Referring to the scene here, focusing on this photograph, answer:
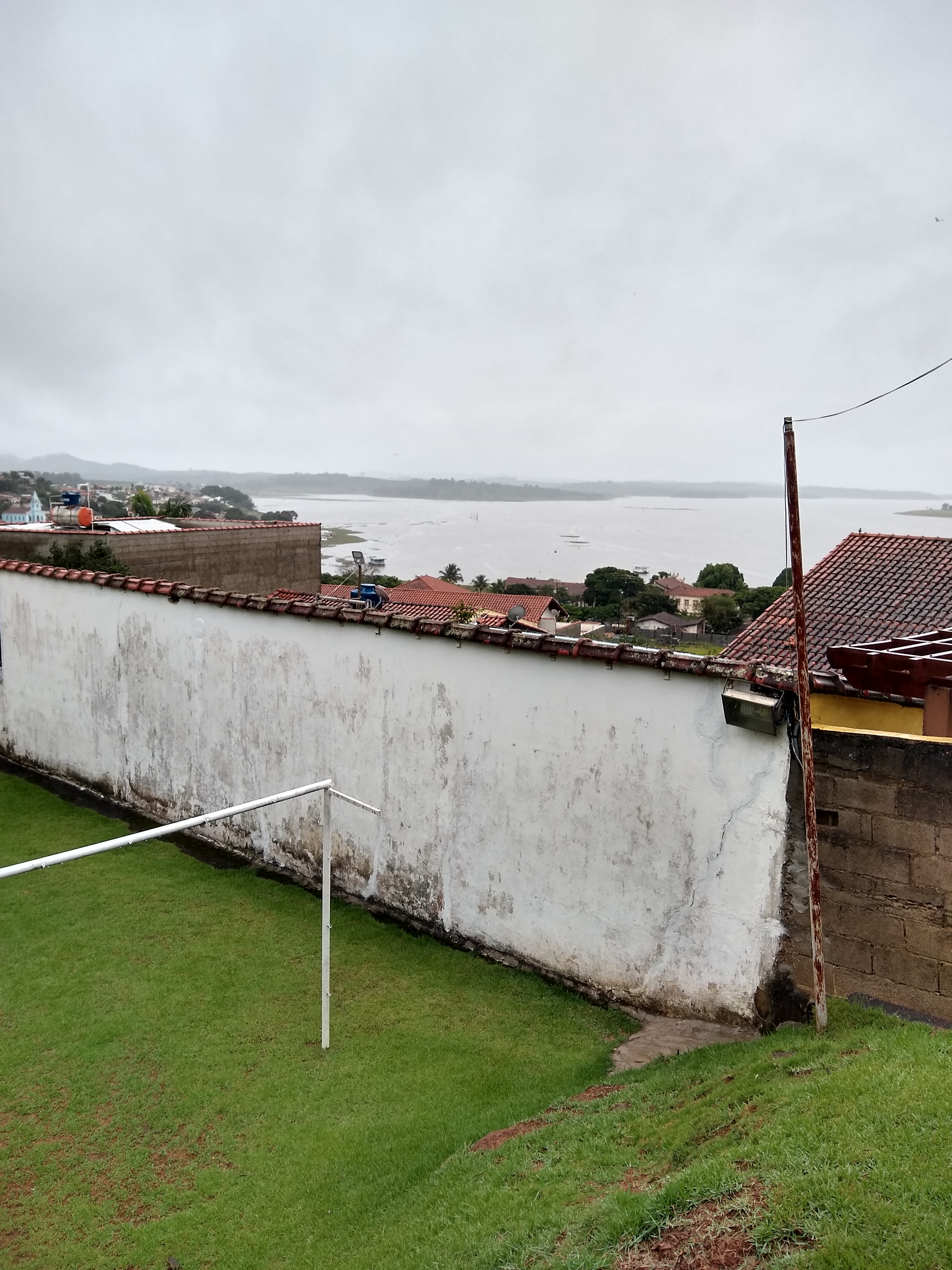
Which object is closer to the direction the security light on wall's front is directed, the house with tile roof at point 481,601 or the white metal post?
the white metal post

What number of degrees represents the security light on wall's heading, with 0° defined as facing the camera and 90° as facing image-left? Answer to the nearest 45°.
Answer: approximately 45°

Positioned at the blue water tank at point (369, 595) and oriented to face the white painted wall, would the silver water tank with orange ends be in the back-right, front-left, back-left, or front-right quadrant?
back-right

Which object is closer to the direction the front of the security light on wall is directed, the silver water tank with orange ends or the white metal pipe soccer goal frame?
the white metal pipe soccer goal frame

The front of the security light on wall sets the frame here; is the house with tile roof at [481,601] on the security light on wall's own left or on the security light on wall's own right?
on the security light on wall's own right

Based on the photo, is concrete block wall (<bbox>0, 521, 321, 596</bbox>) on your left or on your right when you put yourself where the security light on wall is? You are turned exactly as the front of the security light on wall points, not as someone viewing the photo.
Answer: on your right

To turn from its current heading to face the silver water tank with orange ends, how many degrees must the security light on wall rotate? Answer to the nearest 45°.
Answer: approximately 90° to its right

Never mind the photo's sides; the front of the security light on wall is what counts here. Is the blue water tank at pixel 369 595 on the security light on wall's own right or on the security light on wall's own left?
on the security light on wall's own right

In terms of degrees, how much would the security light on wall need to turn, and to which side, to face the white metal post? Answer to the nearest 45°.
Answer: approximately 45° to its right
